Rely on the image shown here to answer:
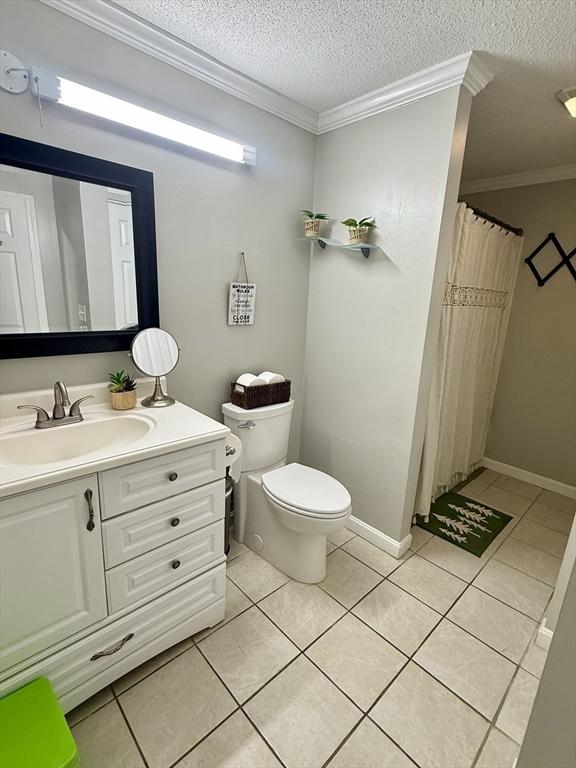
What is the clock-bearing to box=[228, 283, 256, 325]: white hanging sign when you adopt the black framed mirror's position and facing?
The white hanging sign is roughly at 10 o'clock from the black framed mirror.

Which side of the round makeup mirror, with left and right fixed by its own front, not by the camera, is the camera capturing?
front

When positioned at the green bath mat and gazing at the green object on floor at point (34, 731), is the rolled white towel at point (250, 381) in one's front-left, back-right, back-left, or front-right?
front-right

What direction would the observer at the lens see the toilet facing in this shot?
facing the viewer and to the right of the viewer

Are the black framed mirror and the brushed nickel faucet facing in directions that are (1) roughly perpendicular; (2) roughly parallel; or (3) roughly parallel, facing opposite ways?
roughly parallel

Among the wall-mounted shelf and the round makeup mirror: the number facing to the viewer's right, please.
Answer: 0

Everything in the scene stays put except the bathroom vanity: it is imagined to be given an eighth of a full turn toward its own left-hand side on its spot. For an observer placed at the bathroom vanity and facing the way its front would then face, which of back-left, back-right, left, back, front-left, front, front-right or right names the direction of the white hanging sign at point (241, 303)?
front-left

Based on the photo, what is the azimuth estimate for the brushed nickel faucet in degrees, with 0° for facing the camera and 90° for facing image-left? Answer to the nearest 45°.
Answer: approximately 315°

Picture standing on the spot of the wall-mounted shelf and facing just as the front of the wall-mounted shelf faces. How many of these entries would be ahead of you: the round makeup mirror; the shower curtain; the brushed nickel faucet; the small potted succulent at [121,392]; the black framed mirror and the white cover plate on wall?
5

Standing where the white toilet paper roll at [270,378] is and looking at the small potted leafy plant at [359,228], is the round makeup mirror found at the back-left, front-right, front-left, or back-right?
back-right

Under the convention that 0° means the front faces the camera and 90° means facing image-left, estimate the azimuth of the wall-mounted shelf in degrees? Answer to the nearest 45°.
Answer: approximately 45°

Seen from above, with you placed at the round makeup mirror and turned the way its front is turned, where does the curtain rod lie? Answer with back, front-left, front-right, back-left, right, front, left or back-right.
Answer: left

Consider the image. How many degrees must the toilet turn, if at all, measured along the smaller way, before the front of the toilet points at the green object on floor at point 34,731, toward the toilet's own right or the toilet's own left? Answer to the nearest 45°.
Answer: approximately 90° to the toilet's own right
